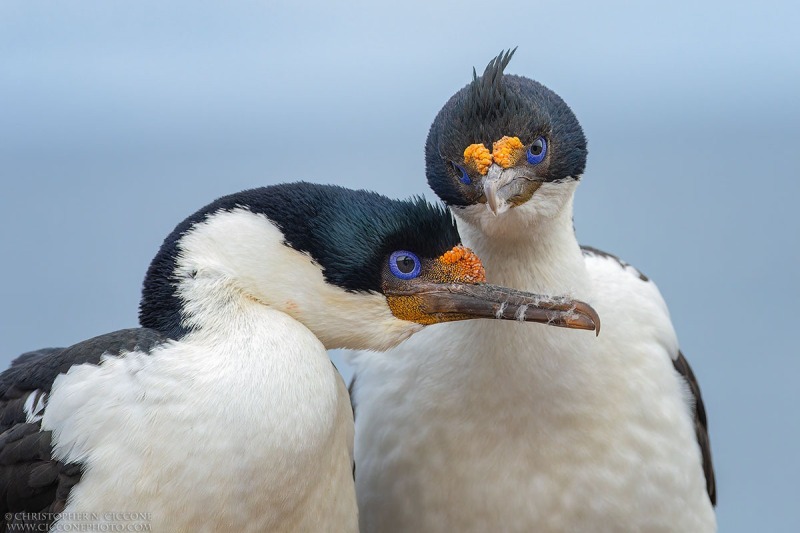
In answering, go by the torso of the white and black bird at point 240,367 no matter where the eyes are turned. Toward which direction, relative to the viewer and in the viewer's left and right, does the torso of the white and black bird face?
facing to the right of the viewer
